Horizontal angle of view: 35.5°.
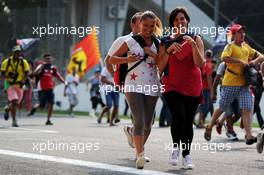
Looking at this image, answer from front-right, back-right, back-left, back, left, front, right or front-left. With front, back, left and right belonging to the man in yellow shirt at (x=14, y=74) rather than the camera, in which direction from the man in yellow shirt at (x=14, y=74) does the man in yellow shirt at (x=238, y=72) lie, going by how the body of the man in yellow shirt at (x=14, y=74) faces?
front-left

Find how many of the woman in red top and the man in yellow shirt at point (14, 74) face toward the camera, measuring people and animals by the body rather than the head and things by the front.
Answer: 2

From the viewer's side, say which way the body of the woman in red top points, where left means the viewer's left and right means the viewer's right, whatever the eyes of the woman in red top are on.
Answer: facing the viewer

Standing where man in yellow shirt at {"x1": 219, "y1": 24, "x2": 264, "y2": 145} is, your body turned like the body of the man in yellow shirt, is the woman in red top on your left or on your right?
on your right

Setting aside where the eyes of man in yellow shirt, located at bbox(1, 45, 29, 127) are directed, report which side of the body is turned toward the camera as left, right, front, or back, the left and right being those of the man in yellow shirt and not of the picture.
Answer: front

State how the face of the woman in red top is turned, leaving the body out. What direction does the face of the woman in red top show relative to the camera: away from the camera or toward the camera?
toward the camera

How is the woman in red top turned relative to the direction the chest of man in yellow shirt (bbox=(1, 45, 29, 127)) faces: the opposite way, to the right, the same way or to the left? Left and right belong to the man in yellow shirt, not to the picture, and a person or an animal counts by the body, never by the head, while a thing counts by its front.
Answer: the same way
